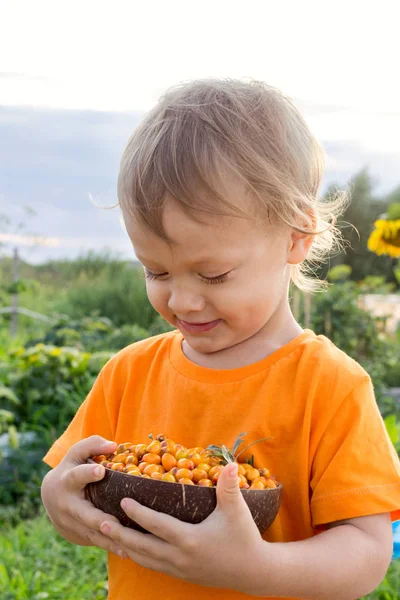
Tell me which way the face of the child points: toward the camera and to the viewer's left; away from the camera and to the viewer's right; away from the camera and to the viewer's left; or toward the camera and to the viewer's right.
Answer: toward the camera and to the viewer's left

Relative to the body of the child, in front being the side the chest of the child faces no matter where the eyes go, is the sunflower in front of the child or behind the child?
behind

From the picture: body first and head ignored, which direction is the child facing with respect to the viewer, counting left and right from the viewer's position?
facing the viewer and to the left of the viewer
